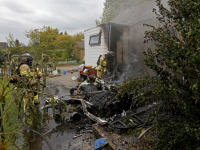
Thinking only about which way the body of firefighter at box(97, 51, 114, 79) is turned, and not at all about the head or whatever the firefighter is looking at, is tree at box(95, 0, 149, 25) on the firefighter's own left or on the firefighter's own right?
on the firefighter's own left
